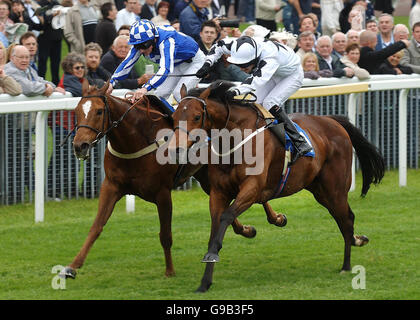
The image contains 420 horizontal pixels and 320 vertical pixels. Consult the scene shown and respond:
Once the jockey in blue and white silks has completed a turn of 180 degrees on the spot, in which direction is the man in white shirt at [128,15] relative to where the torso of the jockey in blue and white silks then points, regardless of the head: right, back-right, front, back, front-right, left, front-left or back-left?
front-left

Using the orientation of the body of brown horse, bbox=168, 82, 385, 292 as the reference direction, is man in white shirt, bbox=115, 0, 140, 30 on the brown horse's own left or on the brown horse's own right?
on the brown horse's own right

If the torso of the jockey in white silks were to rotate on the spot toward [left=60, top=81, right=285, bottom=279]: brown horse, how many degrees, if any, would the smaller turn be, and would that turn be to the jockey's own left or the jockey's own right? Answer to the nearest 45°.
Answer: approximately 45° to the jockey's own right

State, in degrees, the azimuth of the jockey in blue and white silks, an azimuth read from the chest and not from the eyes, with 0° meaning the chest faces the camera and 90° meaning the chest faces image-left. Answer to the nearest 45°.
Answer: approximately 45°

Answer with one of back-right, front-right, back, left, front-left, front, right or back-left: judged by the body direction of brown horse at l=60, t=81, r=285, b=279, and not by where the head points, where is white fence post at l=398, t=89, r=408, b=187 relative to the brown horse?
back

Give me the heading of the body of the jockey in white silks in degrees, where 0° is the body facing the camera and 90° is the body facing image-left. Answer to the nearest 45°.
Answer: approximately 45°
